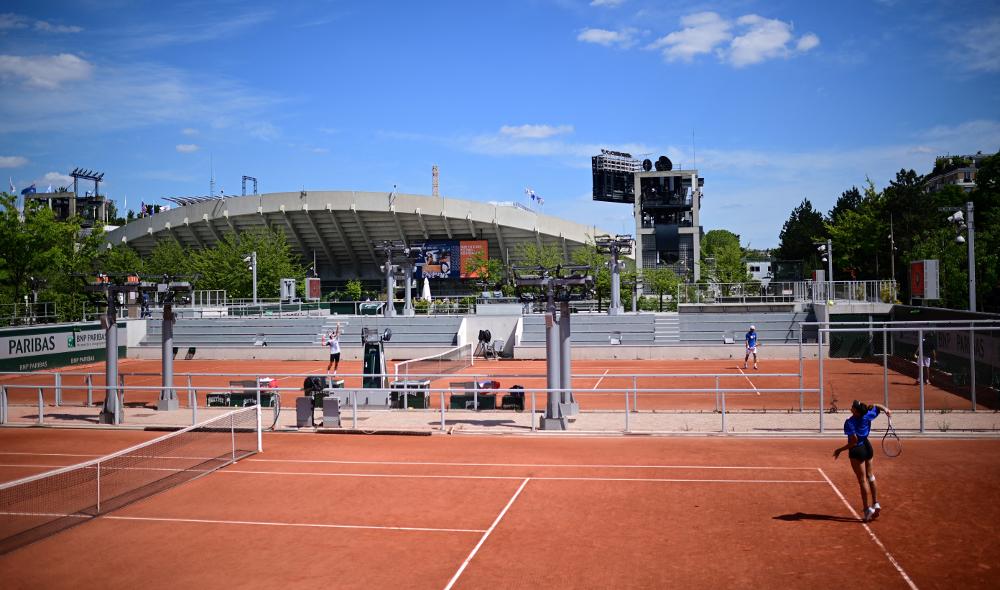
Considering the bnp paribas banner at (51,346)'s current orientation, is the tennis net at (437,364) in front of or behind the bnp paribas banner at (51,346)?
in front

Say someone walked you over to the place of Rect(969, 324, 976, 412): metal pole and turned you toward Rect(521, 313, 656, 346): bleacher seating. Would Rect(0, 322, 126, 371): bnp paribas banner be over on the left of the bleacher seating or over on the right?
left

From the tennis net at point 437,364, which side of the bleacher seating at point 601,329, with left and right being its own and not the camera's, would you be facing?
front

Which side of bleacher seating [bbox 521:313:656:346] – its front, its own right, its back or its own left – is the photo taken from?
front

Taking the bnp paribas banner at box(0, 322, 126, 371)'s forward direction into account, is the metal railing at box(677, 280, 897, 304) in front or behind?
in front

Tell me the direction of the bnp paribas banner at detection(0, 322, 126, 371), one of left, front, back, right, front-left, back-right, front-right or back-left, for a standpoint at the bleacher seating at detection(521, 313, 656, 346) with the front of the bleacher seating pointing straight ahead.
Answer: right

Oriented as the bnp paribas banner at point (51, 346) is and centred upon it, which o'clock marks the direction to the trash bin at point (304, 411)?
The trash bin is roughly at 1 o'clock from the bnp paribas banner.

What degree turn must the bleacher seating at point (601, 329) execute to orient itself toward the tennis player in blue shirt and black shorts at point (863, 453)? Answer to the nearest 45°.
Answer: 0° — it already faces them

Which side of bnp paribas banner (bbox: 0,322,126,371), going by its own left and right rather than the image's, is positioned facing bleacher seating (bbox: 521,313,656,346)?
front

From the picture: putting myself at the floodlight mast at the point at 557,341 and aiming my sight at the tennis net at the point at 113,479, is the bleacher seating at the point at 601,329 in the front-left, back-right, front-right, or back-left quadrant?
back-right

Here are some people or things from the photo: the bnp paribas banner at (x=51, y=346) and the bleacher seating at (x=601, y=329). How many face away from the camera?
0

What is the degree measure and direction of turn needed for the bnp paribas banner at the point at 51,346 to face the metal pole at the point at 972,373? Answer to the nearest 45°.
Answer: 0° — it already faces it

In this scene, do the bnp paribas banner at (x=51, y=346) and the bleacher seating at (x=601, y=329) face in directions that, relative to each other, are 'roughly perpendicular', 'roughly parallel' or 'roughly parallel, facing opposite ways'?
roughly perpendicular

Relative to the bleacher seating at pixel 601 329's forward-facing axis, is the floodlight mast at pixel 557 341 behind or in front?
in front

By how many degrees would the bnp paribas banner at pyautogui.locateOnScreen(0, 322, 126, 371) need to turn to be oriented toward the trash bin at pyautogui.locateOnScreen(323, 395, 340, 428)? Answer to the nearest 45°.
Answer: approximately 45° to its right
